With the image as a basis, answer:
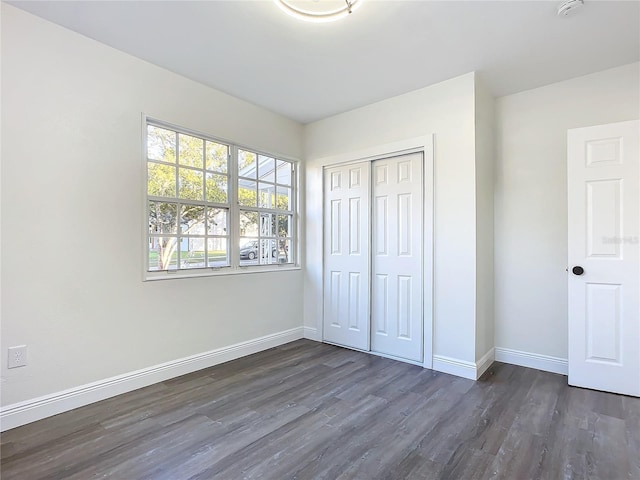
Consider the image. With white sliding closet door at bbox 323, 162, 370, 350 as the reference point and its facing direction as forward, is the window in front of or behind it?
in front

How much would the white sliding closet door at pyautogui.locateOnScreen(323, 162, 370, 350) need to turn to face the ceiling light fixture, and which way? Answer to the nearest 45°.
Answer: approximately 45° to its left

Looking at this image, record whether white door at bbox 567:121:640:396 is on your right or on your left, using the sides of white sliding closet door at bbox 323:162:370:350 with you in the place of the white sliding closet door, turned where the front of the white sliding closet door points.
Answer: on your left

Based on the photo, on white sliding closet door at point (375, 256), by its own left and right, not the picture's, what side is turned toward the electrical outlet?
front

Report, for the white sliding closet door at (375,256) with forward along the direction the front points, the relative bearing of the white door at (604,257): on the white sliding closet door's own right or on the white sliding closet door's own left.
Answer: on the white sliding closet door's own left

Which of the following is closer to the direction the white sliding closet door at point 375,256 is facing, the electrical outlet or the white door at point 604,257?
the electrical outlet
